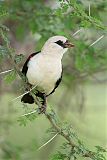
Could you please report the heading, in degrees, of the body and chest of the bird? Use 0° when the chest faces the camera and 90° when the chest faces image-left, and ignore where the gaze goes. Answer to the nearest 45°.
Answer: approximately 315°
